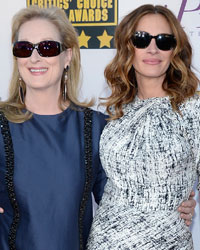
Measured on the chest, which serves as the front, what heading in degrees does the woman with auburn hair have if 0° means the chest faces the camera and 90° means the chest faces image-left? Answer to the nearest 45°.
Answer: approximately 0°

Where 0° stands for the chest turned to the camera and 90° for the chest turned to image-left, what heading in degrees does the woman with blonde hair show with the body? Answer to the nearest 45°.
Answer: approximately 0°
